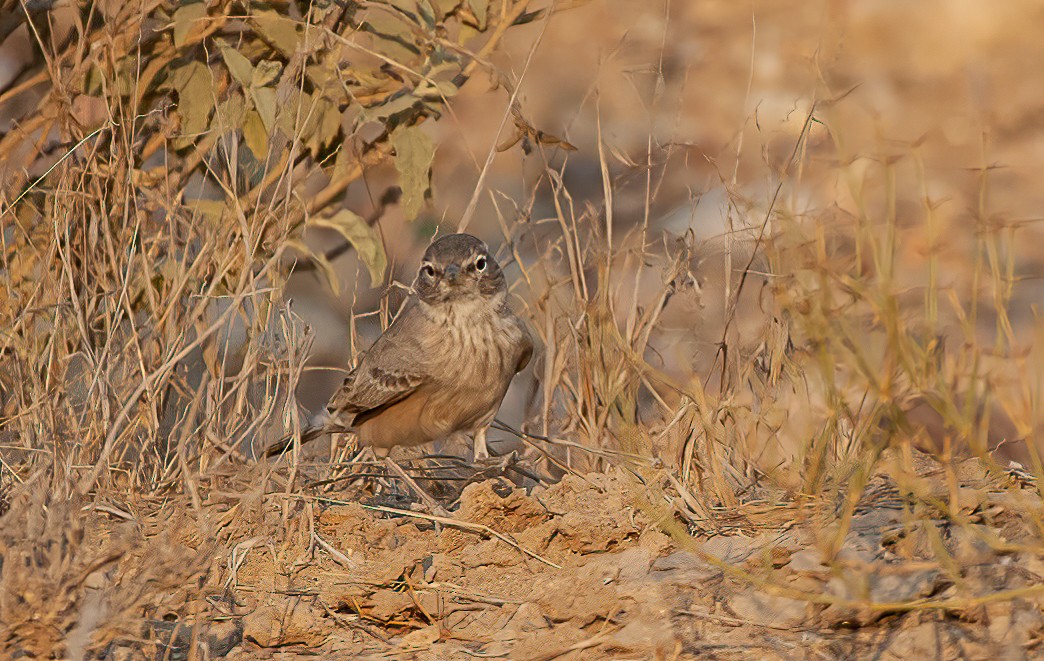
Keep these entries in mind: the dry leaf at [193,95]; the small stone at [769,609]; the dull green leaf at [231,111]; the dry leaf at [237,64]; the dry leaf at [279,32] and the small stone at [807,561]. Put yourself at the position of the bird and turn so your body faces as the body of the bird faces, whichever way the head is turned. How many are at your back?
4

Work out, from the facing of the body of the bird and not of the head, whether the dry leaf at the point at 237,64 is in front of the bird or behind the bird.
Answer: behind

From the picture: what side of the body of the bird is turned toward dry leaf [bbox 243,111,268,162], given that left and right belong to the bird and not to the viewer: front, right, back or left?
back

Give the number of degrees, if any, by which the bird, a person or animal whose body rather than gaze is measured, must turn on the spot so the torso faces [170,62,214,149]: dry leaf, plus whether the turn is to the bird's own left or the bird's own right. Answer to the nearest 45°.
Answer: approximately 180°

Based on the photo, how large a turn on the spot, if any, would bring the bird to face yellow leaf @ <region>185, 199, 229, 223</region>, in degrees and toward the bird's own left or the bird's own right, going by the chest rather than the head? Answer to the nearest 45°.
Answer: approximately 135° to the bird's own right

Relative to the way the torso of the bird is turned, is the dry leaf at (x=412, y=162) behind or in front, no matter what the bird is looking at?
behind

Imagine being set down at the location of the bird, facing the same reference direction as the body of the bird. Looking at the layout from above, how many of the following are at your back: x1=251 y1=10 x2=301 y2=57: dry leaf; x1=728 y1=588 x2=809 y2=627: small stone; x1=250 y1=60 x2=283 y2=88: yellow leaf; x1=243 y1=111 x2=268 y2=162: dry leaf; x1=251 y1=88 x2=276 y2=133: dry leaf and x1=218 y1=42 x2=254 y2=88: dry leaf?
5

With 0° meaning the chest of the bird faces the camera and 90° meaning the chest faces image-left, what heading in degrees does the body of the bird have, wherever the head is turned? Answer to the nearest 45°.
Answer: approximately 315°

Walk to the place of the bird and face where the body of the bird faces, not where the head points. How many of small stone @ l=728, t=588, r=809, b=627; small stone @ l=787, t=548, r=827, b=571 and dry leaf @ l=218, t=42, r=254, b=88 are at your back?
1

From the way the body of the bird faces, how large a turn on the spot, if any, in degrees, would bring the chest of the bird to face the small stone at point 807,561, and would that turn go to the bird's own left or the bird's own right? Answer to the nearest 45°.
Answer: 0° — it already faces it

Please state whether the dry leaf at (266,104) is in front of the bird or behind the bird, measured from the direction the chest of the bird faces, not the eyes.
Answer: behind

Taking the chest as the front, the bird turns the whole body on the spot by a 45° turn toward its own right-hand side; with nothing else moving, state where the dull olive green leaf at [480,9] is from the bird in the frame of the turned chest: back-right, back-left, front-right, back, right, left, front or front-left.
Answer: back

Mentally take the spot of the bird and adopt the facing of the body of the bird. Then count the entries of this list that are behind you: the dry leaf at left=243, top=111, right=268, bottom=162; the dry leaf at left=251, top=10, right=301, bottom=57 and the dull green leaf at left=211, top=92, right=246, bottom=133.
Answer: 3

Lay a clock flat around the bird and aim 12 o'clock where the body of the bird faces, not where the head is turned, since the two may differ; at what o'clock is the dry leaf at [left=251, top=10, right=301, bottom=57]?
The dry leaf is roughly at 6 o'clock from the bird.

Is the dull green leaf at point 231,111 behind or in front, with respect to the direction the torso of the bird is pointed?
behind
